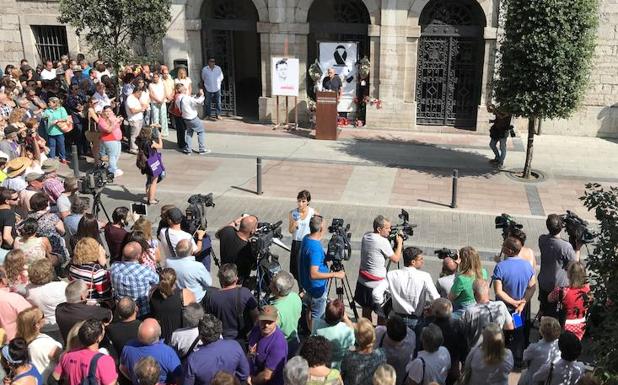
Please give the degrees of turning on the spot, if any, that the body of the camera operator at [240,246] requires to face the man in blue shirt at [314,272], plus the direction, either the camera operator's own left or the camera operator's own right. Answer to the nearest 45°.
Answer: approximately 90° to the camera operator's own right

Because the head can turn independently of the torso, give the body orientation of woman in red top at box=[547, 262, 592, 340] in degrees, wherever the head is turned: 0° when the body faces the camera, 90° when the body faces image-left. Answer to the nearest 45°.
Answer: approximately 180°

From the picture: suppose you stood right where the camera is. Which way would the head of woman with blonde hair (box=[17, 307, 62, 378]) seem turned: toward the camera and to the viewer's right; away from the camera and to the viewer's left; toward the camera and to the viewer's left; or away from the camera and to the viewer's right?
away from the camera and to the viewer's right

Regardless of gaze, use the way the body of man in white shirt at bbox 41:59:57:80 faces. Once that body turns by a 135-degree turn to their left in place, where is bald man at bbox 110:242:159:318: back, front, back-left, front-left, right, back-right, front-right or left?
back

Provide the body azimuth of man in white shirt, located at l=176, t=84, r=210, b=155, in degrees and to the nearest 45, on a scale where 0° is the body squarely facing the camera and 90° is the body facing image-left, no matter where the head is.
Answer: approximately 225°

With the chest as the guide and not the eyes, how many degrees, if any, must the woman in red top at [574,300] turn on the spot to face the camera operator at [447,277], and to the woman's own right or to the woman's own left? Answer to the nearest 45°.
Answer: approximately 90° to the woman's own left

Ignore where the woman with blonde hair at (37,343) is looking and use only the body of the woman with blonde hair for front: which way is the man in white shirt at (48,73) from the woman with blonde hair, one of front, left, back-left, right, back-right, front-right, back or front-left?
front-left

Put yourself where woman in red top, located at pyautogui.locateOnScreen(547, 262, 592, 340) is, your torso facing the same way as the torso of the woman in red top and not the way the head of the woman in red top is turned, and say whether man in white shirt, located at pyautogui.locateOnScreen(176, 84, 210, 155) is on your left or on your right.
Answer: on your left

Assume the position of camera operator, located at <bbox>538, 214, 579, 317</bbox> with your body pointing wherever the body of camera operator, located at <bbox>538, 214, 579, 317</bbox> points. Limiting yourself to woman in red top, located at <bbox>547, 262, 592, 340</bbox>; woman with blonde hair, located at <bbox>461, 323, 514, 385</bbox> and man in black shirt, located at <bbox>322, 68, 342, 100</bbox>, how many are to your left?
1

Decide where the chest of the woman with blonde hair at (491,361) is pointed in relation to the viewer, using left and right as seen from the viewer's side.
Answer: facing away from the viewer

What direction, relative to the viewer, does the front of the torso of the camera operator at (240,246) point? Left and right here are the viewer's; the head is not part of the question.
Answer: facing away from the viewer and to the right of the viewer

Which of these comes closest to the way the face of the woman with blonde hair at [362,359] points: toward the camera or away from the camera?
away from the camera

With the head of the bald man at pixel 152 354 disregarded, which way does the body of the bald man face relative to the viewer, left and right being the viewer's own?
facing away from the viewer

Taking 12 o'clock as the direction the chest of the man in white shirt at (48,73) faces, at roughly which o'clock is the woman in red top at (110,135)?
The woman in red top is roughly at 1 o'clock from the man in white shirt.

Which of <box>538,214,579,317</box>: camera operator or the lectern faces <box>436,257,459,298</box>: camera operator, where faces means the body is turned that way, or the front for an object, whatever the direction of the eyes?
the lectern
